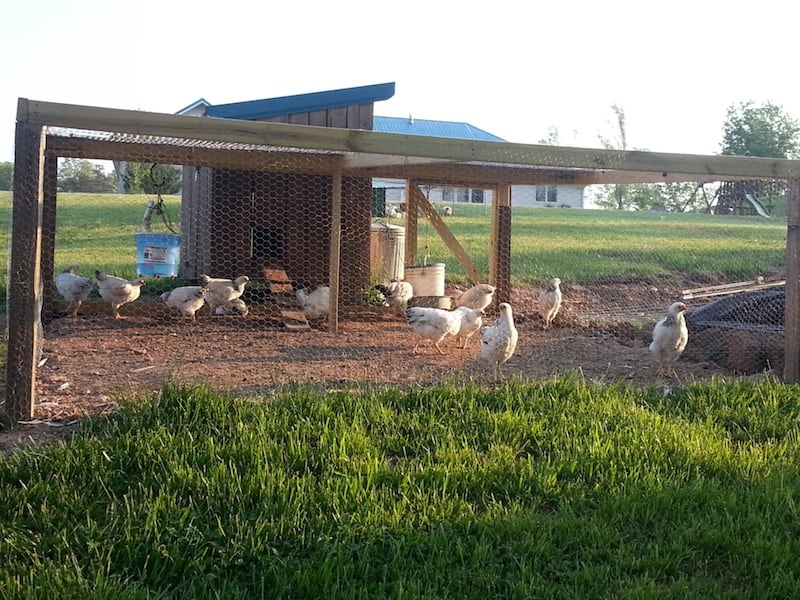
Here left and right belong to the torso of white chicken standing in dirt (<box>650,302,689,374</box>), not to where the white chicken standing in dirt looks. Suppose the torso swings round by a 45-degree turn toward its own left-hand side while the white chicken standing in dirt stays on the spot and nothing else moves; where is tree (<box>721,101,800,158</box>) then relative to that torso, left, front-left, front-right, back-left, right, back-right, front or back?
left

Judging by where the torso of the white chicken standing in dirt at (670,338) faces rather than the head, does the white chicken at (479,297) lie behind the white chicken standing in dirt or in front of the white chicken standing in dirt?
behind

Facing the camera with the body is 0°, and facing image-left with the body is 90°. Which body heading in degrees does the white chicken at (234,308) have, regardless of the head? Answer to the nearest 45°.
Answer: approximately 270°

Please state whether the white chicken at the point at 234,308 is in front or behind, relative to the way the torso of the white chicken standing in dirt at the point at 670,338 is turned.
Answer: behind

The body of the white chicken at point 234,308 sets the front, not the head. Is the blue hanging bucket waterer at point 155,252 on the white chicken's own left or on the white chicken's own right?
on the white chicken's own left
